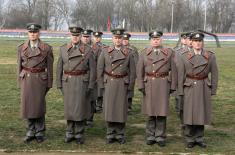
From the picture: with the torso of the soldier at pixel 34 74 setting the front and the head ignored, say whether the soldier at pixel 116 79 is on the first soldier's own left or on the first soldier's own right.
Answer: on the first soldier's own left

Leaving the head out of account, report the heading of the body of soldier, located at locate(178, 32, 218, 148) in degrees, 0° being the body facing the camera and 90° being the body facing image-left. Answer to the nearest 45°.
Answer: approximately 0°

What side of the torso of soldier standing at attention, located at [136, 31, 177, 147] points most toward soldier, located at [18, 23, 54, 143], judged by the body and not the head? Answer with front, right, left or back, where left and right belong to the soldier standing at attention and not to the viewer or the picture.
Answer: right

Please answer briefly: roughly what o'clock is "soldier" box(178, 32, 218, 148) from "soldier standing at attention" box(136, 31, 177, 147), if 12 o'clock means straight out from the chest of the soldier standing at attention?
The soldier is roughly at 9 o'clock from the soldier standing at attention.

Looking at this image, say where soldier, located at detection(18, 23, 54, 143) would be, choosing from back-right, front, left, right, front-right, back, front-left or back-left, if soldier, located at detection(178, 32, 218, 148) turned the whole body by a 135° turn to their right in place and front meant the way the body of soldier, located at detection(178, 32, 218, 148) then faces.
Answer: front-left

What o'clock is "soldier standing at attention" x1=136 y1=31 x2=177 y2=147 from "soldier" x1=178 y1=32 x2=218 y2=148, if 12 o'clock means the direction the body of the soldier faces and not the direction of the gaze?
The soldier standing at attention is roughly at 3 o'clock from the soldier.

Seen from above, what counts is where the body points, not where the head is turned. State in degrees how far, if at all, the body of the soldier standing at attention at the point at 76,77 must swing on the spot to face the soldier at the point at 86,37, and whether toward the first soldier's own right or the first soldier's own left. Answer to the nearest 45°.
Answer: approximately 180°

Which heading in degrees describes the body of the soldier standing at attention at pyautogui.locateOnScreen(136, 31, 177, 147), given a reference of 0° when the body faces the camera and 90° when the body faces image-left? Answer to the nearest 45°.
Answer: approximately 0°

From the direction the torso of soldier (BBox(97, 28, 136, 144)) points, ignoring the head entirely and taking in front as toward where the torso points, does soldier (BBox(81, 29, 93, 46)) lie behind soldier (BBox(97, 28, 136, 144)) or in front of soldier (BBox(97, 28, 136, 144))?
behind

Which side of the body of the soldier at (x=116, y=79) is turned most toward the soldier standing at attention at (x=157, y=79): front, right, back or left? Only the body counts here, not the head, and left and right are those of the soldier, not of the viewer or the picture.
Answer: left

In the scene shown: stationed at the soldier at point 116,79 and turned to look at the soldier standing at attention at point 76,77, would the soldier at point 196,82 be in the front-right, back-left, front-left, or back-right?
back-left
